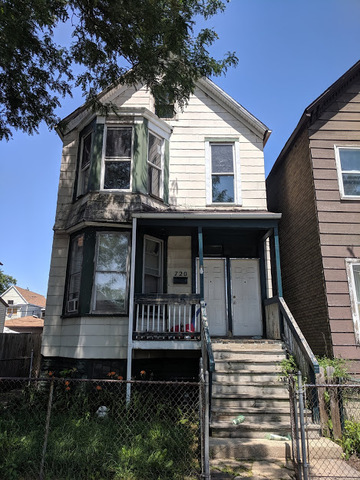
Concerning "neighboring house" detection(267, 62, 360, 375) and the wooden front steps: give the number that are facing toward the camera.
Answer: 2

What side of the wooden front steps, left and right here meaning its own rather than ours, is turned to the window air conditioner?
right

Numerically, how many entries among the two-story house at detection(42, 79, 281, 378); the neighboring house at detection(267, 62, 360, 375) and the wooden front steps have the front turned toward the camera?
3

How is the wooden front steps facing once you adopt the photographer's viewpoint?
facing the viewer

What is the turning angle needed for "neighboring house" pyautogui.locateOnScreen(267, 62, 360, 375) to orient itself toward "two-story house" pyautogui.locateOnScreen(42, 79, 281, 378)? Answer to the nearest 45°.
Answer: approximately 90° to its right

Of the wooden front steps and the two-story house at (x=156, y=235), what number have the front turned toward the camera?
2

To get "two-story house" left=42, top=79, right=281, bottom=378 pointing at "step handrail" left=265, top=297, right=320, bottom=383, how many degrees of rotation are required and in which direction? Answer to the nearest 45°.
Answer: approximately 45° to its left

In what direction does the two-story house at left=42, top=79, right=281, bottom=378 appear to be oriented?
toward the camera

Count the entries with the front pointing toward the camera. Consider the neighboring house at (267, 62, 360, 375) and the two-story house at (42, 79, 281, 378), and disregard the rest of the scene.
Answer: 2

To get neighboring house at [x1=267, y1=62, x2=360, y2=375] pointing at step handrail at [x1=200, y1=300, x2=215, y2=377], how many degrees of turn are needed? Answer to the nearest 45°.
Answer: approximately 45° to its right
